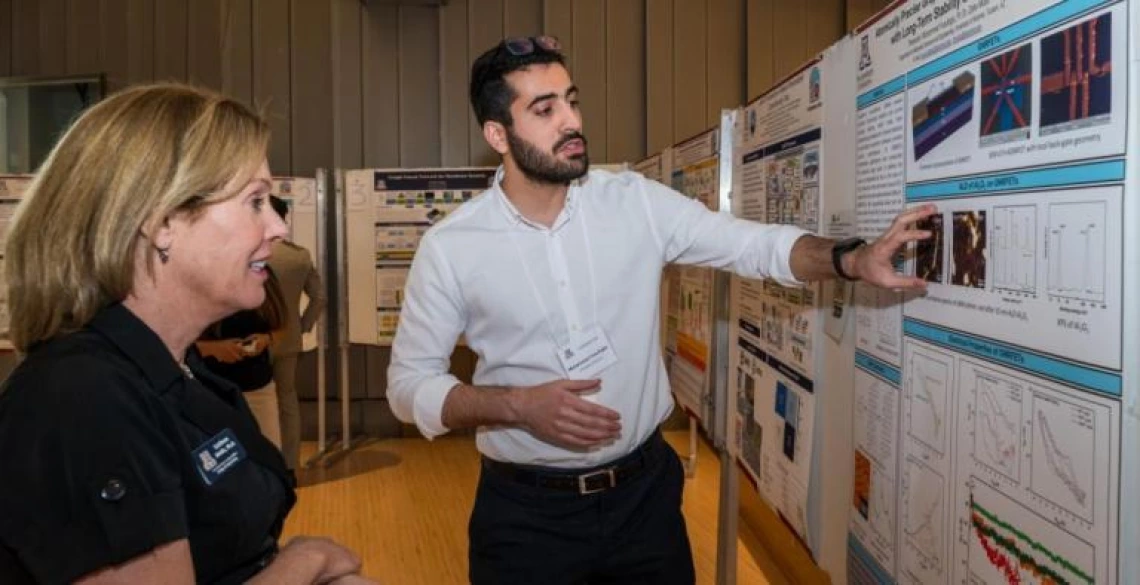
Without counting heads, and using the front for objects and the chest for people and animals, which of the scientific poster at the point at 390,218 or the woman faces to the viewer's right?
the woman

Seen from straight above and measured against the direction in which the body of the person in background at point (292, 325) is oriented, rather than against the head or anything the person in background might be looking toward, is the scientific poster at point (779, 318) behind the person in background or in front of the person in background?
behind

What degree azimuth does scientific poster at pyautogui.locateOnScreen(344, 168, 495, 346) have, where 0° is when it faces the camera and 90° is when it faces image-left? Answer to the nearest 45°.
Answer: approximately 0°

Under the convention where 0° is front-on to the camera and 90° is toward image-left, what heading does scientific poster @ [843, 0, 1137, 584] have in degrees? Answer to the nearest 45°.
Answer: approximately 45°

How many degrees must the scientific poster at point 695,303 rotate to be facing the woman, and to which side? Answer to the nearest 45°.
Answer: approximately 90° to its left

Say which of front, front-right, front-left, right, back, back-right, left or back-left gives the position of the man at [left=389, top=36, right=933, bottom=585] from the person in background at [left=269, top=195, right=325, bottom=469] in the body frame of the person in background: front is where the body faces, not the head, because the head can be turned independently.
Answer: back

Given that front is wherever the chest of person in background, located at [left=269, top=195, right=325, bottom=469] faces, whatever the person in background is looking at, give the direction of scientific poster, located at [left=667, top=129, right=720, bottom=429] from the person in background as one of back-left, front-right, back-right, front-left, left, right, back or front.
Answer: back-right

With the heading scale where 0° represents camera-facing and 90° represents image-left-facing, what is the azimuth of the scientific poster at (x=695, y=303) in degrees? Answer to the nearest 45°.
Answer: approximately 90°

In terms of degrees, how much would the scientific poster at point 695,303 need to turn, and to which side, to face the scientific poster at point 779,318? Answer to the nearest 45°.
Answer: approximately 90° to its left

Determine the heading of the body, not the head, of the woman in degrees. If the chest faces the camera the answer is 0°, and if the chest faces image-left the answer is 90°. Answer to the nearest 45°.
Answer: approximately 270°

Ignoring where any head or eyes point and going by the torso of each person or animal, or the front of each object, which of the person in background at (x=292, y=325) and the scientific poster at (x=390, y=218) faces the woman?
the scientific poster

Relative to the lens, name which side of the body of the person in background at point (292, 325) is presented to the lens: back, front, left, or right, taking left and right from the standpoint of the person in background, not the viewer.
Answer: back
